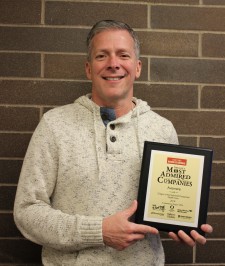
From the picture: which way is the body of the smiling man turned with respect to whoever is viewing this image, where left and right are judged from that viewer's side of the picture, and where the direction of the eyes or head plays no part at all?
facing the viewer
